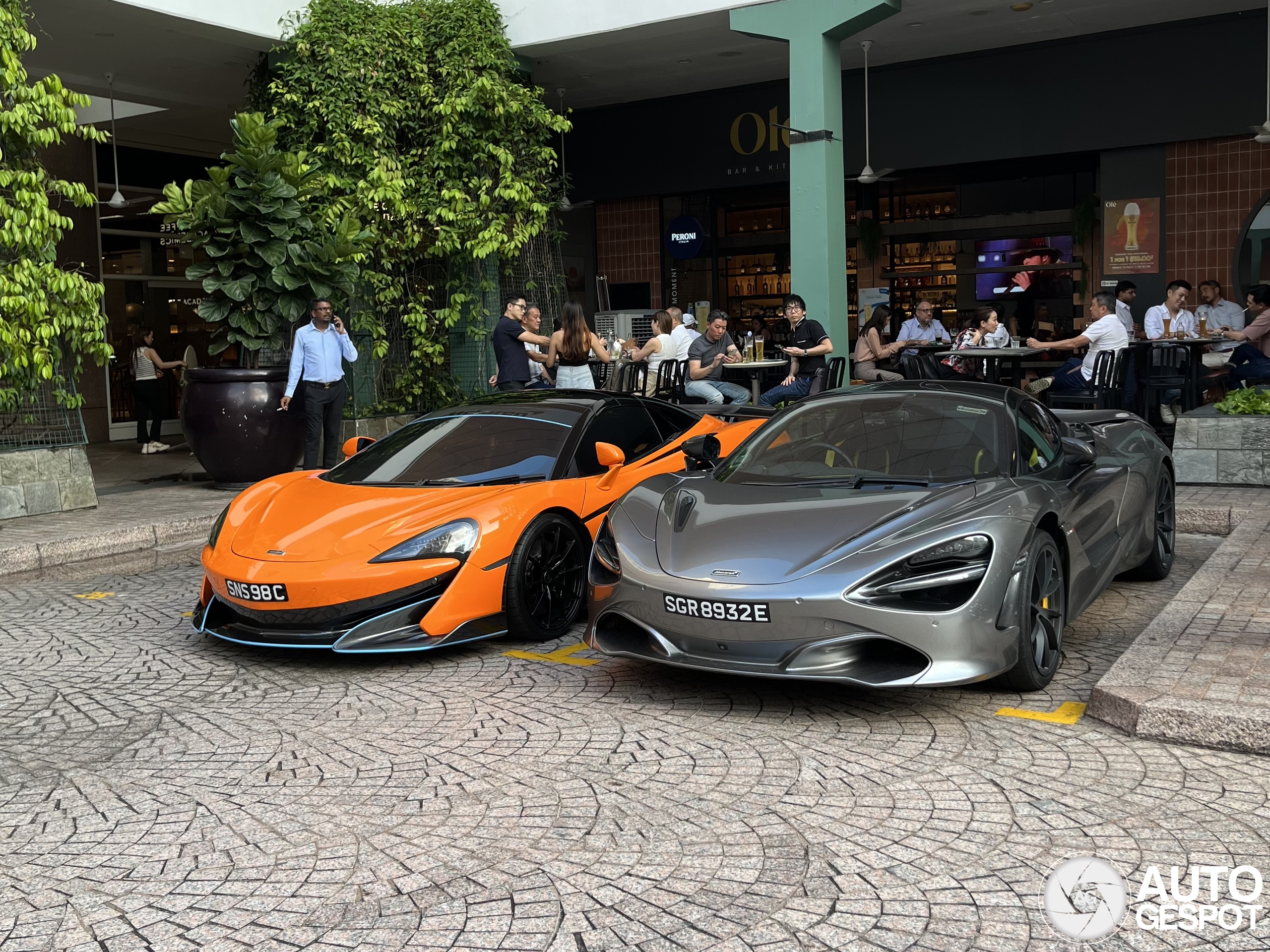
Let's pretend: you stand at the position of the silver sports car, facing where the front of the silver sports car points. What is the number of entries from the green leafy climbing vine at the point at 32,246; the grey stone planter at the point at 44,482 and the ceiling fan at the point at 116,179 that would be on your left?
0

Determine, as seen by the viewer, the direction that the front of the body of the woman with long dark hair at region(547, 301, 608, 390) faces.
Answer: away from the camera

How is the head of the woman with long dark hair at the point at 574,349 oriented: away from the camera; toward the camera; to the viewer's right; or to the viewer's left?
away from the camera

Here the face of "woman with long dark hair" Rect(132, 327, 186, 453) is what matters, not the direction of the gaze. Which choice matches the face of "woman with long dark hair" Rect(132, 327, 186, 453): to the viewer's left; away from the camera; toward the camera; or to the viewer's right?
to the viewer's right

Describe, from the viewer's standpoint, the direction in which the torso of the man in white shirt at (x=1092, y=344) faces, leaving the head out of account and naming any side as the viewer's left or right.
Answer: facing to the left of the viewer

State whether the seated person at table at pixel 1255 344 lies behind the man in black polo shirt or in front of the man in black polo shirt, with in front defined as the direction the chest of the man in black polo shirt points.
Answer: behind

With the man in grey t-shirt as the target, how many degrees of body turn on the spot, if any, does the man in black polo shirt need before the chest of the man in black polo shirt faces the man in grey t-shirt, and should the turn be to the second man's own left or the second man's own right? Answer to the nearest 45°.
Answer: approximately 90° to the second man's own right

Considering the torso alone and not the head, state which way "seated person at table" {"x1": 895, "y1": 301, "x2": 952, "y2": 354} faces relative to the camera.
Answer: toward the camera

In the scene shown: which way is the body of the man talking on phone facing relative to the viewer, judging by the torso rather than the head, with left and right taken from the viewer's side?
facing the viewer

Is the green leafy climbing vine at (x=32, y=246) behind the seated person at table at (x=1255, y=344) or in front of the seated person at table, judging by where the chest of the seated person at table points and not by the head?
in front

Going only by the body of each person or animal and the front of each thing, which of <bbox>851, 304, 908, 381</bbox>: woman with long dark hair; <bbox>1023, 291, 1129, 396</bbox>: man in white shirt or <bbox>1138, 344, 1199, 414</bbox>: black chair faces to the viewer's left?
the man in white shirt

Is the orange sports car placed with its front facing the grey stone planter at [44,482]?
no

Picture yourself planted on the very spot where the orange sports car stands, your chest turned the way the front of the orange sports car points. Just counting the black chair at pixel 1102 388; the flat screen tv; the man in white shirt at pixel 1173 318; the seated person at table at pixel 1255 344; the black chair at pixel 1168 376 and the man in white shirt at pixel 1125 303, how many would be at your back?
6

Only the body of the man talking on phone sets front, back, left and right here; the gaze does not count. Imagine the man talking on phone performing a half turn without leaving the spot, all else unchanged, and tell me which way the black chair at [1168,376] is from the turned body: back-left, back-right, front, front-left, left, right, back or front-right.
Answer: right

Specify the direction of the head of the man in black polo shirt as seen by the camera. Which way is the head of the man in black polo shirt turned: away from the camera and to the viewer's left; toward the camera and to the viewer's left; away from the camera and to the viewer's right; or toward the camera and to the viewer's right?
toward the camera and to the viewer's left
